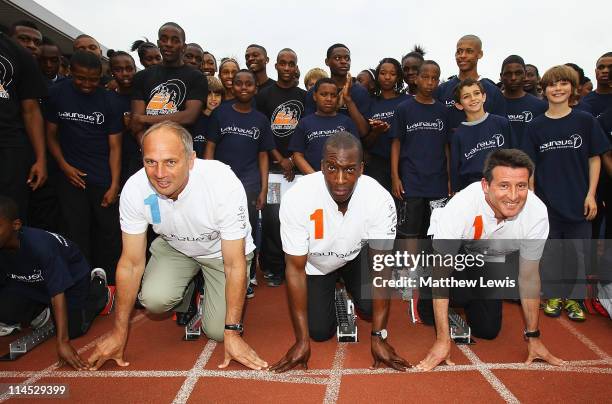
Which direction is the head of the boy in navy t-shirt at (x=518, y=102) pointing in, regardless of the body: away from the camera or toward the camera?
toward the camera

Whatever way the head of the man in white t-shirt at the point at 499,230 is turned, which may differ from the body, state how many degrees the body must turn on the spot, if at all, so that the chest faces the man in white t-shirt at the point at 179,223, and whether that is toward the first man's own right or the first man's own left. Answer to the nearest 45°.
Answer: approximately 45° to the first man's own right

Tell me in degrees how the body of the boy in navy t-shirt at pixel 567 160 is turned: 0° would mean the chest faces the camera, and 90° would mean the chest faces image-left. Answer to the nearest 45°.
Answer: approximately 0°

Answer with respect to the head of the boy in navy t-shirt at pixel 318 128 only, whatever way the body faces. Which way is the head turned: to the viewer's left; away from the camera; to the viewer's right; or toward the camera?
toward the camera

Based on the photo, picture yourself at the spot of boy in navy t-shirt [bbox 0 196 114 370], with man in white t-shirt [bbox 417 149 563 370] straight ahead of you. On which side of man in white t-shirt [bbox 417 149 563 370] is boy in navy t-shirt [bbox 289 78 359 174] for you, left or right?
left

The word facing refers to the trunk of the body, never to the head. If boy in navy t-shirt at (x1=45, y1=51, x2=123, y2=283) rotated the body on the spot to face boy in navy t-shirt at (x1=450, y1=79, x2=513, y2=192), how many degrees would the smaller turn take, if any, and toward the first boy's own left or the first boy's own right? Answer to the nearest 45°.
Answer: approximately 45° to the first boy's own left

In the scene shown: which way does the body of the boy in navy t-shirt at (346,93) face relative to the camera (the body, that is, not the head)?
toward the camera

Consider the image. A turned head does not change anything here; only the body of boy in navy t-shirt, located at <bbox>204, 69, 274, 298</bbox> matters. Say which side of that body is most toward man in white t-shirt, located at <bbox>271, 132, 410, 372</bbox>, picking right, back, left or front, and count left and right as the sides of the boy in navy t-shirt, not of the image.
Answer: front

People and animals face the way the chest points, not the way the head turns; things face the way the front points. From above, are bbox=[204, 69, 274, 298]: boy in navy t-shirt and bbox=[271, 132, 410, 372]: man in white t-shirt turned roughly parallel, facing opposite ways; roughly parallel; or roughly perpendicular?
roughly parallel

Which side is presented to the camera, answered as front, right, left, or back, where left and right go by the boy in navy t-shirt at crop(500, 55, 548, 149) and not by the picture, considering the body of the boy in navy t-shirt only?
front

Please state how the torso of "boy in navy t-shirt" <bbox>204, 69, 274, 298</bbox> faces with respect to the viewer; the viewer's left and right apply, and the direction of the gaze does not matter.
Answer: facing the viewer

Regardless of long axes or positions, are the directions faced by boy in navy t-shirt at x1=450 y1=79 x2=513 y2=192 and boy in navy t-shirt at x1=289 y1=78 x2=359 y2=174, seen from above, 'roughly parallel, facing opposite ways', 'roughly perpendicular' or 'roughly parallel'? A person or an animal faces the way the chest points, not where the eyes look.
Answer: roughly parallel
